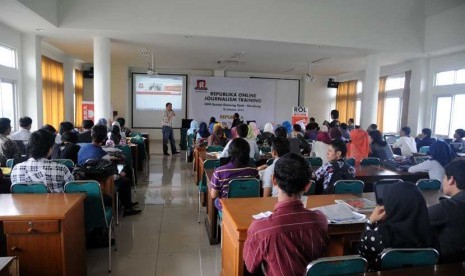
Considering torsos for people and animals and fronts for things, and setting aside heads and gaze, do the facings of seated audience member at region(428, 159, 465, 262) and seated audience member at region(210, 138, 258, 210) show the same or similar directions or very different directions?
same or similar directions

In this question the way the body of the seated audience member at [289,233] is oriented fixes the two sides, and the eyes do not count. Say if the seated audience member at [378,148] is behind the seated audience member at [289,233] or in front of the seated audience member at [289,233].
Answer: in front

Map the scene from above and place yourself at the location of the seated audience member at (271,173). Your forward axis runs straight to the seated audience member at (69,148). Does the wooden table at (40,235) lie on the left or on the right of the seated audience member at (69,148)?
left

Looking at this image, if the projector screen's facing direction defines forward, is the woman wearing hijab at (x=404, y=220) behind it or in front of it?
in front

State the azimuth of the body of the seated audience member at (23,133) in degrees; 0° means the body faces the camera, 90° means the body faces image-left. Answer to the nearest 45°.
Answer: approximately 225°

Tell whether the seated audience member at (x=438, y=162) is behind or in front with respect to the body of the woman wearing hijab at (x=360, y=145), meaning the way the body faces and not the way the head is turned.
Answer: behind

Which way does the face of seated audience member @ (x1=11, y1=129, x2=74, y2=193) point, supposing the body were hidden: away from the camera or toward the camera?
away from the camera

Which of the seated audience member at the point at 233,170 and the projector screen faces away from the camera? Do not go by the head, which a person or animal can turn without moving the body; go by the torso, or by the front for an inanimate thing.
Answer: the seated audience member

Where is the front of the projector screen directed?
toward the camera

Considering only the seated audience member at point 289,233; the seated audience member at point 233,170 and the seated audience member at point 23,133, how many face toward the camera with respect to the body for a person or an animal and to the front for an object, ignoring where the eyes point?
0

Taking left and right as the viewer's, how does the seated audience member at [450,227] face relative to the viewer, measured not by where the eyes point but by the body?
facing away from the viewer and to the left of the viewer

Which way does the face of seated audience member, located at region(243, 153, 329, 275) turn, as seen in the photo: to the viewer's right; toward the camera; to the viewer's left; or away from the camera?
away from the camera

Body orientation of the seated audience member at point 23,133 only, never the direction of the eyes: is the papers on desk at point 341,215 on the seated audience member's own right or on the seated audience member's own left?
on the seated audience member's own right

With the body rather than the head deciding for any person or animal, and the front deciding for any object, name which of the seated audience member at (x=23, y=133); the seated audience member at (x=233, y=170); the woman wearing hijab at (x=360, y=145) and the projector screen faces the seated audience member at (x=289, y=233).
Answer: the projector screen

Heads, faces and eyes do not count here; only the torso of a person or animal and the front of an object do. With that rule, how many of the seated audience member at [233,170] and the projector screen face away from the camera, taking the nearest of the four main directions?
1

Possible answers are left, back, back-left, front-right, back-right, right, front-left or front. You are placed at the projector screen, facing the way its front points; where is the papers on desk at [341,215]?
front

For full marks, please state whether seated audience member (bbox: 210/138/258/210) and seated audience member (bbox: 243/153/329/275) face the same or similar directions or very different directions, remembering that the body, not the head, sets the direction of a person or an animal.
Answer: same or similar directions

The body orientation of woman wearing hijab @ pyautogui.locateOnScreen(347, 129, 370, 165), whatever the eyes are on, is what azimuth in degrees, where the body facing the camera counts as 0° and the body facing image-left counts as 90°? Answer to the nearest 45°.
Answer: approximately 180°

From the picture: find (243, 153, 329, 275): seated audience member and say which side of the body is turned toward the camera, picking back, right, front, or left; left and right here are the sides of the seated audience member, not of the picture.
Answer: back

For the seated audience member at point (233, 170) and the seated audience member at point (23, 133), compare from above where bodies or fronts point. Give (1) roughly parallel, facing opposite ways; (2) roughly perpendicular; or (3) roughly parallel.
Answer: roughly parallel
